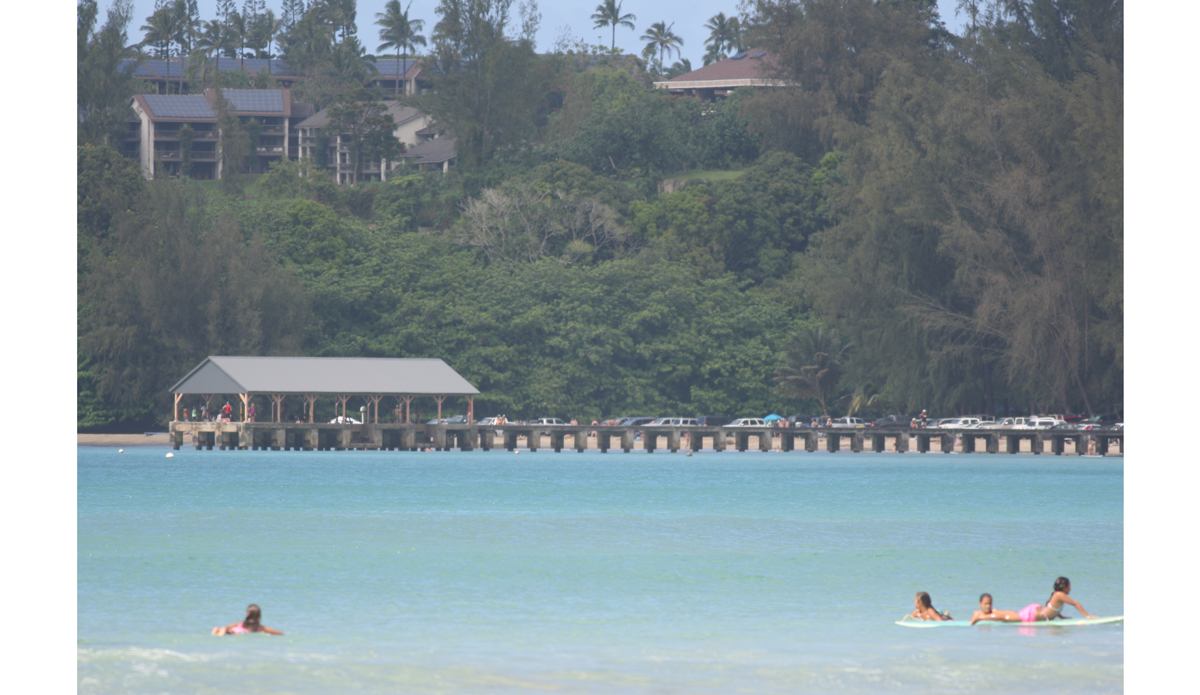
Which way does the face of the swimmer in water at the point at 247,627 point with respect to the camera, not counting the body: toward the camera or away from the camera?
away from the camera
